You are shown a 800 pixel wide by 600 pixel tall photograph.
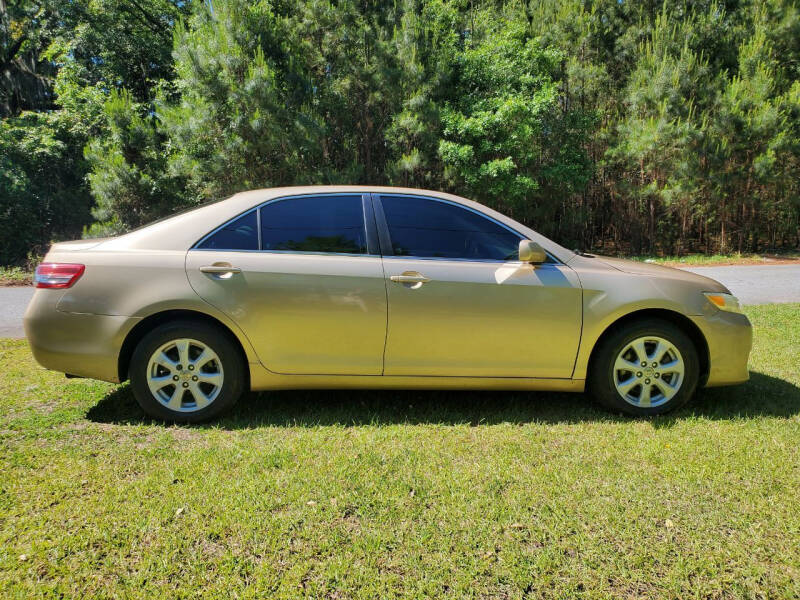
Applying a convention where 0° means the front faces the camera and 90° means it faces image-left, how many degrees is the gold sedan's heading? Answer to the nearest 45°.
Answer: approximately 270°

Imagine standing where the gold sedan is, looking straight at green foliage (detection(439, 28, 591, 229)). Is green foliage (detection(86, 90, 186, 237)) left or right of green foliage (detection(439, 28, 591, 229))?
left

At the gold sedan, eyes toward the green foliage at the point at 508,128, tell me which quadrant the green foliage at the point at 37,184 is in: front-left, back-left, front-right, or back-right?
front-left

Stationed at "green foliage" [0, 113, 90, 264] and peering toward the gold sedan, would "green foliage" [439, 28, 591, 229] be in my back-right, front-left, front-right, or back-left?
front-left

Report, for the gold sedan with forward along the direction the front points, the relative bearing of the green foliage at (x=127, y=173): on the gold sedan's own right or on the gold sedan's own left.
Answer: on the gold sedan's own left

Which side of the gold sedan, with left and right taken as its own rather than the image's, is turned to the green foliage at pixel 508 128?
left

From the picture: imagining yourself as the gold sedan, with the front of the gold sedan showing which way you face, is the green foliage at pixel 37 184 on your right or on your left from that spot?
on your left
